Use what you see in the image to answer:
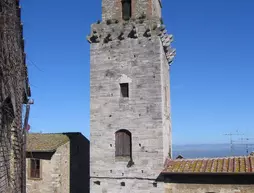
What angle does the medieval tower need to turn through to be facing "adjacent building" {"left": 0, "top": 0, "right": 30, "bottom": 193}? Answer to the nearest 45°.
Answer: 0° — it already faces it

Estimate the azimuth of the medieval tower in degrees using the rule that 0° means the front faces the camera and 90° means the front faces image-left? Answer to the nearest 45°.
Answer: approximately 0°
